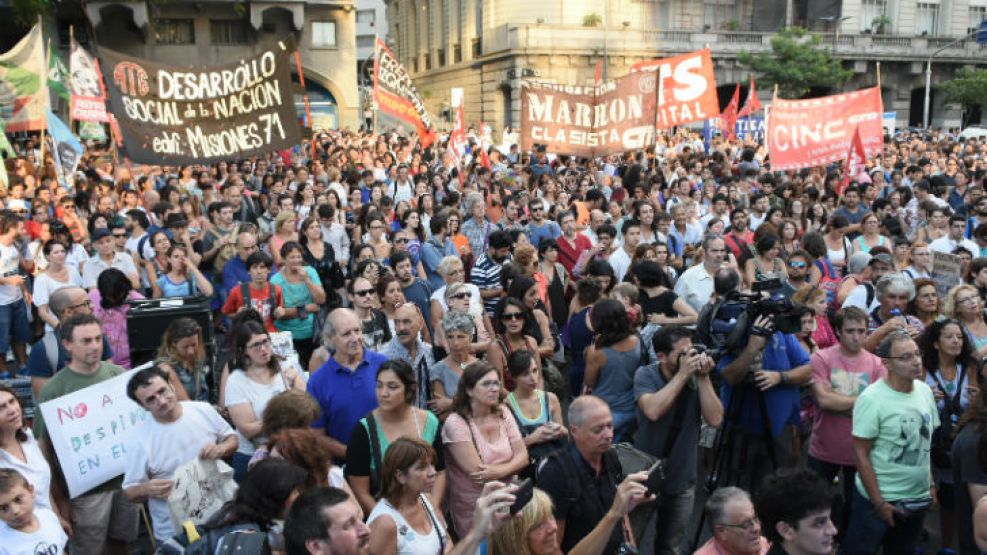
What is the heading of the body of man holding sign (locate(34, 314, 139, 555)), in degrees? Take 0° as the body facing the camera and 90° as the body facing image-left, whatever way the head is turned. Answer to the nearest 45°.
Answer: approximately 315°

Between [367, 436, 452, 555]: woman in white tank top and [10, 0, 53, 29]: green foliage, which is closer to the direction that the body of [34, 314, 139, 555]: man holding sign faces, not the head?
the woman in white tank top

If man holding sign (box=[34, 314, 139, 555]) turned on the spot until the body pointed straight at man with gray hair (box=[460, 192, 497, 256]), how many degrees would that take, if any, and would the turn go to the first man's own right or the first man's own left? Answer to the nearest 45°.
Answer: approximately 90° to the first man's own left
